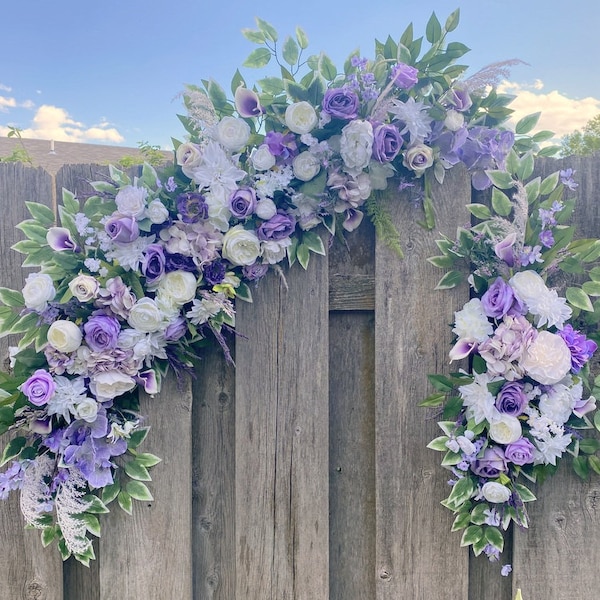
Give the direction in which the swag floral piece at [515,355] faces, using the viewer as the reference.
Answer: facing the viewer
